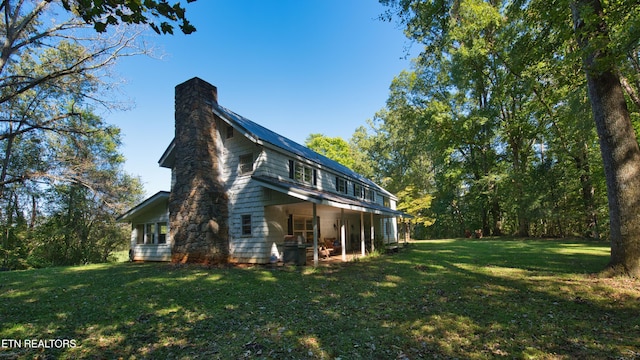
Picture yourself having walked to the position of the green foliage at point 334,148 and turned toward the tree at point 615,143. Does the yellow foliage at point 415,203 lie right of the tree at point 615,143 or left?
left

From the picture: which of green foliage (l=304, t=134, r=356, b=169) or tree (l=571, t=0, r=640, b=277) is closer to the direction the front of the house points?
the tree

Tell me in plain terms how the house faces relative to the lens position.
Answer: facing the viewer and to the right of the viewer

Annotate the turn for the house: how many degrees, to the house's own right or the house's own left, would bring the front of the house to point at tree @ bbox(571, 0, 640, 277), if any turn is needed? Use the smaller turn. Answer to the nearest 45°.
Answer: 0° — it already faces it

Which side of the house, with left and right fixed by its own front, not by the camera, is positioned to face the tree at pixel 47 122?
back

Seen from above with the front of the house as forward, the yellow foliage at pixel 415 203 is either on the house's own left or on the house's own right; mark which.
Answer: on the house's own left
